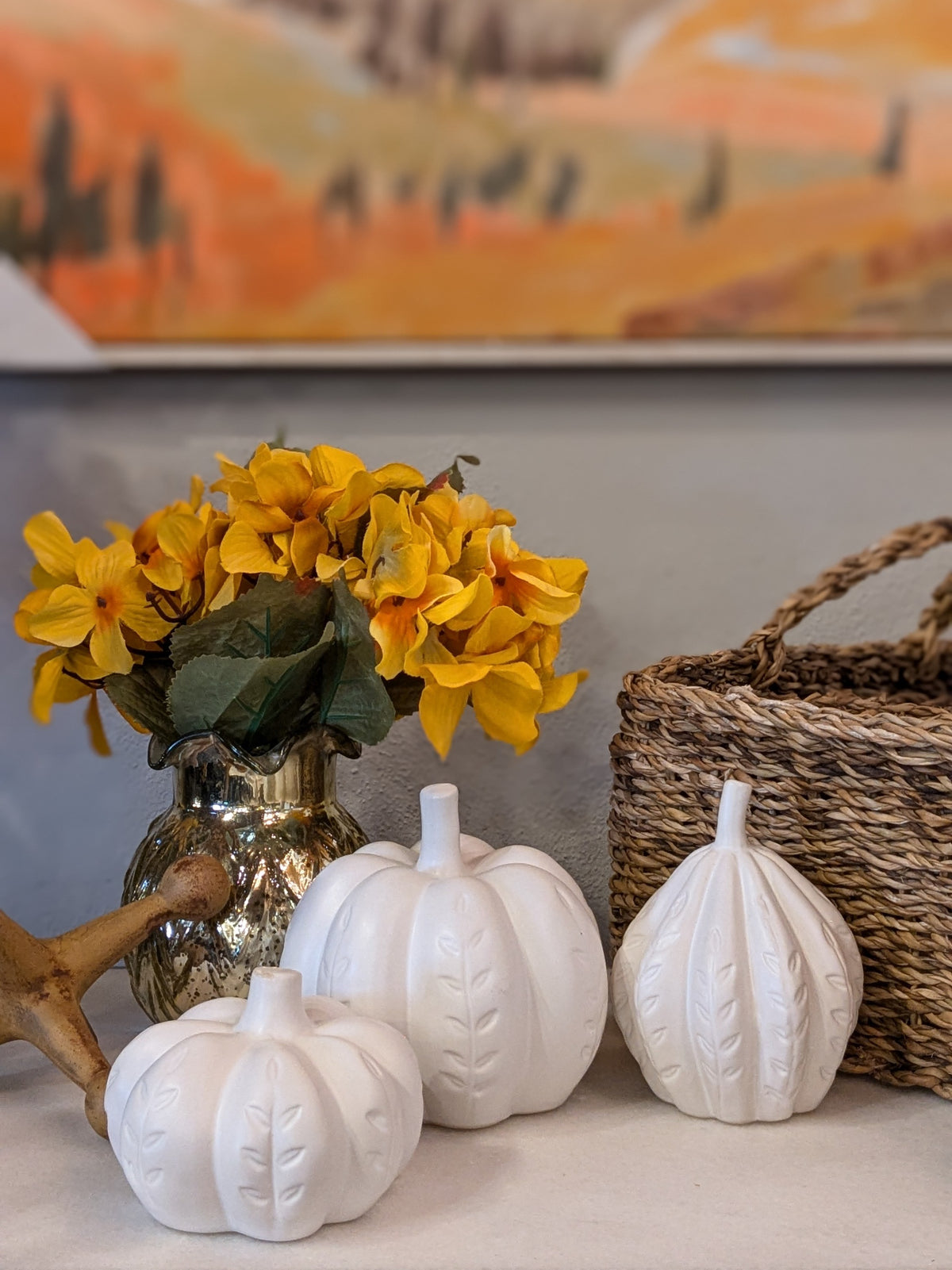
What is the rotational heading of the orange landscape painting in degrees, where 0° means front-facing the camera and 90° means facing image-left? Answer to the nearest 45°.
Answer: approximately 0°

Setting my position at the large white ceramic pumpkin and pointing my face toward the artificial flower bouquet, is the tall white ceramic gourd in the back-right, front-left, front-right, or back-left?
back-right
